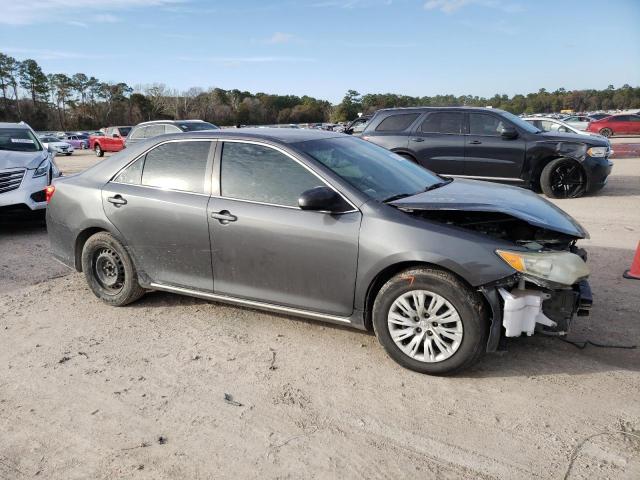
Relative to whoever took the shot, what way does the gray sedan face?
facing the viewer and to the right of the viewer

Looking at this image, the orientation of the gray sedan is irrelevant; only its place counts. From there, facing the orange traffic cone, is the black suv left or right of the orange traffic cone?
left

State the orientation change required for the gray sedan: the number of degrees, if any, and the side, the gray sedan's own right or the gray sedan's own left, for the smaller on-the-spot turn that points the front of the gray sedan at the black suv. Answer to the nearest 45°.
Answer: approximately 90° to the gray sedan's own left

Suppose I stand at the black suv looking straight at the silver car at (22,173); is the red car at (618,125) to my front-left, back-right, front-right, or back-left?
back-right

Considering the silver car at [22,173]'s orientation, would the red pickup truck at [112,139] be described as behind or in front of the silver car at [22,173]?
behind

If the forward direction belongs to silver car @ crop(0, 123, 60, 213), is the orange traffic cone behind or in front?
in front

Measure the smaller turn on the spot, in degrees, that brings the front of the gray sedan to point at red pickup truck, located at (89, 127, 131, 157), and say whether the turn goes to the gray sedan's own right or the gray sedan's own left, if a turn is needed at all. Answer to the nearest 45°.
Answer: approximately 180°

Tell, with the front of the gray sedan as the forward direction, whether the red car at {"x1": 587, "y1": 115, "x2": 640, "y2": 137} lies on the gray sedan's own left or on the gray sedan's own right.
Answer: on the gray sedan's own left
